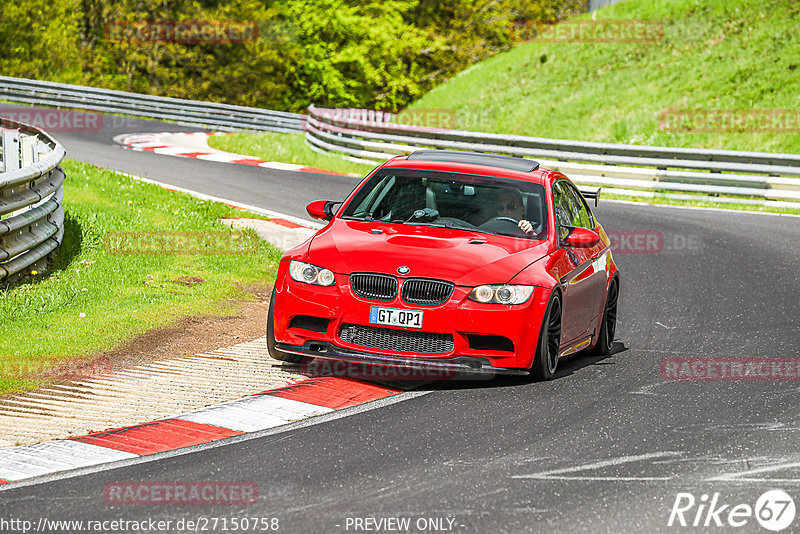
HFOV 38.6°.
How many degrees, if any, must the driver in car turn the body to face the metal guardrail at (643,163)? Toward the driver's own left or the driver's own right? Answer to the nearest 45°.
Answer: approximately 180°

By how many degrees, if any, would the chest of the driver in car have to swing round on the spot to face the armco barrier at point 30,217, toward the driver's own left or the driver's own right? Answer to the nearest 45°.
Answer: approximately 90° to the driver's own right

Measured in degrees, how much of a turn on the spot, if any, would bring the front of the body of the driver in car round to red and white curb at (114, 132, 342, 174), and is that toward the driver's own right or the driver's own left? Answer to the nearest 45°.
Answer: approximately 135° to the driver's own right

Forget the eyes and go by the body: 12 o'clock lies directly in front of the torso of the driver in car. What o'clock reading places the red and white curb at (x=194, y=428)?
The red and white curb is roughly at 1 o'clock from the driver in car.

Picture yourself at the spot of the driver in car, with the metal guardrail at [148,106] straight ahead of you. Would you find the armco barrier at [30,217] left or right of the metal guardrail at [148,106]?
left

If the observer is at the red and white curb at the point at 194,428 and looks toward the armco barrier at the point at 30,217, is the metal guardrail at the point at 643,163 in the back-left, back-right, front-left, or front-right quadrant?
front-right

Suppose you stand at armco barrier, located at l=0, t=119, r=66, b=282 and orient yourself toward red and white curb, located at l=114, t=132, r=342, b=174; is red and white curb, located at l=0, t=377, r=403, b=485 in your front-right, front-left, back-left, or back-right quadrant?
back-right

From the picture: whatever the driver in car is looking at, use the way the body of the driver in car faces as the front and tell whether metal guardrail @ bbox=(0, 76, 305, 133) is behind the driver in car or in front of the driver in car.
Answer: behind

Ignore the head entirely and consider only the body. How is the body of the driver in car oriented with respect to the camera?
toward the camera
